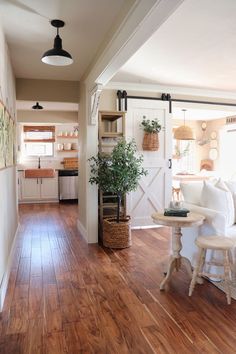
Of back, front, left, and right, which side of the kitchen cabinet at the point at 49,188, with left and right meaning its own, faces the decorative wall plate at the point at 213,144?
left

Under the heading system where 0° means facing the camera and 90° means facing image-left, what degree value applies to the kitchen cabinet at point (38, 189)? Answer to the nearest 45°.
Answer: approximately 0°

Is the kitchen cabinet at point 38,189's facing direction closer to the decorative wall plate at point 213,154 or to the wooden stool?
the wooden stool

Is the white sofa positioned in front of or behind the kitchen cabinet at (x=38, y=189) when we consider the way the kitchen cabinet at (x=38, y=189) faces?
in front

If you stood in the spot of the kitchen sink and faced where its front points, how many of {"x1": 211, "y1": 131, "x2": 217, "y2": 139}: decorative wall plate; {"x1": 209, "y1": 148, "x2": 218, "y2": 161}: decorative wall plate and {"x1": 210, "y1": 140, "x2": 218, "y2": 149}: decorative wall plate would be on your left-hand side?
3

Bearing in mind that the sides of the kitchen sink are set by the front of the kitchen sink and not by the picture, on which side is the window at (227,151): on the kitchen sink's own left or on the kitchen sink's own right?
on the kitchen sink's own left

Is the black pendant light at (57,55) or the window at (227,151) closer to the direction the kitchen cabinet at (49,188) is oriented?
the black pendant light
